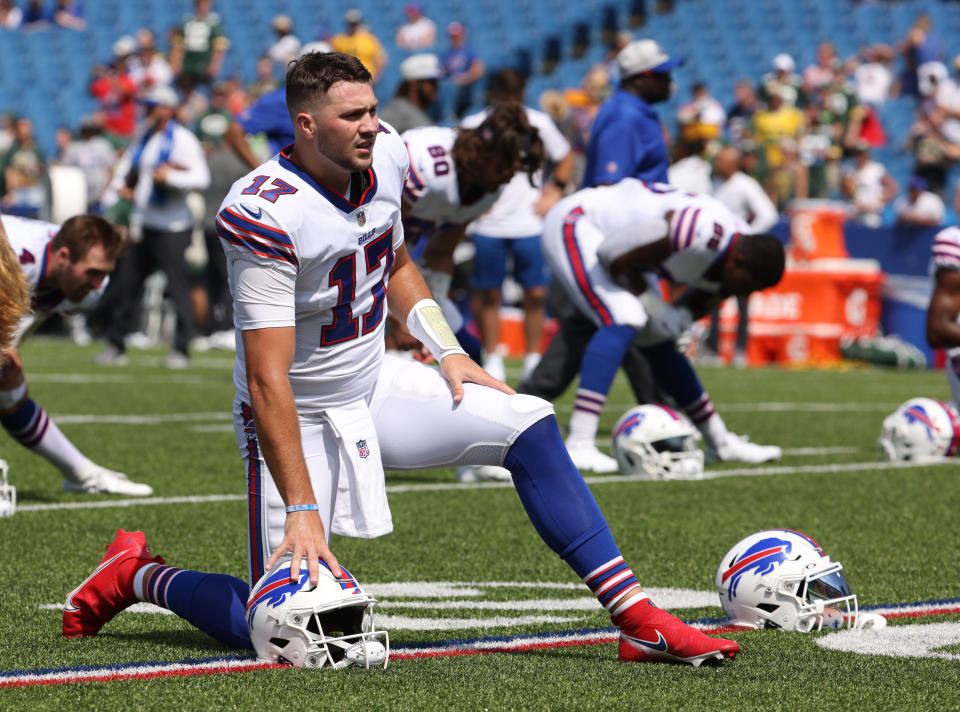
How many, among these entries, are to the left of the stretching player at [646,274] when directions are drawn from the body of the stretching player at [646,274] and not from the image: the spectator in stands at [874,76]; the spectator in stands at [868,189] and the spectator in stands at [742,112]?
3

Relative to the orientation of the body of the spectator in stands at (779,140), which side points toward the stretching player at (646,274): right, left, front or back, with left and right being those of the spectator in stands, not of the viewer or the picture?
front

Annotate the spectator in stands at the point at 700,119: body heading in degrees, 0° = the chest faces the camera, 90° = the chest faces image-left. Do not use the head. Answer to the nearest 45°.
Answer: approximately 0°

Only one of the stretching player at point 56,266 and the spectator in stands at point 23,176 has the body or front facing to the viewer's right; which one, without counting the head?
the stretching player

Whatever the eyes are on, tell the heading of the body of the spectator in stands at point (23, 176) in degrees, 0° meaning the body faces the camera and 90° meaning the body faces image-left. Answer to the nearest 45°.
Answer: approximately 0°

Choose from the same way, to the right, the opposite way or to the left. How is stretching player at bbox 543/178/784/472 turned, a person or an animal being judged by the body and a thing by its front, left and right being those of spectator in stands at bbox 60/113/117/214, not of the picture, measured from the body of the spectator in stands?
to the left

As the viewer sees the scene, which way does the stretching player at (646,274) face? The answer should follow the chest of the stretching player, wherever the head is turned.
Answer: to the viewer's right

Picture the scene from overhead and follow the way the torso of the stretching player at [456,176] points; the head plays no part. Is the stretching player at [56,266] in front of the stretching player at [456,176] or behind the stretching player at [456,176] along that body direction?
behind

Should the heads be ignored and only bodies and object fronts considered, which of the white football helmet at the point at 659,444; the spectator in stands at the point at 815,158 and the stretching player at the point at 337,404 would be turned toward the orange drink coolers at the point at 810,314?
the spectator in stands

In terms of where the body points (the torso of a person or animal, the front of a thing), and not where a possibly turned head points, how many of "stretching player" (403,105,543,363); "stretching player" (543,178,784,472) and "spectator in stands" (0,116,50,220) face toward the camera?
1

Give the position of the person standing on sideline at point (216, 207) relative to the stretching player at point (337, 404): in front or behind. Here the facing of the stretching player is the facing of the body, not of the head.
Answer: behind

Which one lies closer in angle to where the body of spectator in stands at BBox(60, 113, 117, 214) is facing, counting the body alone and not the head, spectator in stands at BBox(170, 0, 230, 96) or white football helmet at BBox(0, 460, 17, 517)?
the white football helmet
